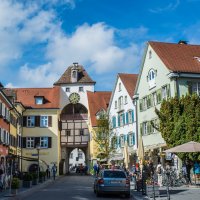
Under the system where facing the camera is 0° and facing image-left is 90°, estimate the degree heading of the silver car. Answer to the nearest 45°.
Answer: approximately 180°

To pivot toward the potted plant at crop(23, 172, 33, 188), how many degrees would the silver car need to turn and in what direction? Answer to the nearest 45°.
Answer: approximately 45° to its left

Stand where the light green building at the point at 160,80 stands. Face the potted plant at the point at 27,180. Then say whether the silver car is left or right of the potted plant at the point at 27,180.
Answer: left

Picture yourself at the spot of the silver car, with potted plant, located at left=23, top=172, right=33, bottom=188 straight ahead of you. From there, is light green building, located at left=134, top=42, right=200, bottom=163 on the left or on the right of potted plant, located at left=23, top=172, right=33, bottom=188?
right

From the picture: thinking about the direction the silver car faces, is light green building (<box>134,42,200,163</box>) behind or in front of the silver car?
in front
